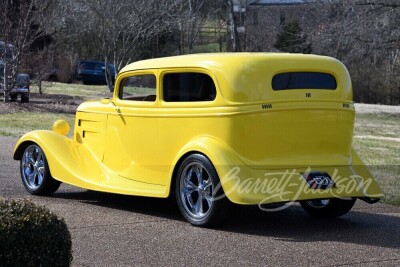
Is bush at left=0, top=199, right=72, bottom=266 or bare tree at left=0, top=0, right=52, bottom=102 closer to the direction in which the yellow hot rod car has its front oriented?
the bare tree

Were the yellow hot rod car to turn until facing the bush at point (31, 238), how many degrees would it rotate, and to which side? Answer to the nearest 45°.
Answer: approximately 90° to its left

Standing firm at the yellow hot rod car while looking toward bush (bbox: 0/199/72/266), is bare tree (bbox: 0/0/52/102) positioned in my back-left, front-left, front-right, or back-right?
back-right

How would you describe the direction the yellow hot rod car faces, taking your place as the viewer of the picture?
facing away from the viewer and to the left of the viewer

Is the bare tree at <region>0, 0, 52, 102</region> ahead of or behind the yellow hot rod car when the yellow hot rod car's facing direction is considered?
ahead
